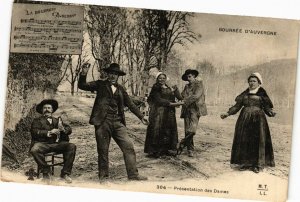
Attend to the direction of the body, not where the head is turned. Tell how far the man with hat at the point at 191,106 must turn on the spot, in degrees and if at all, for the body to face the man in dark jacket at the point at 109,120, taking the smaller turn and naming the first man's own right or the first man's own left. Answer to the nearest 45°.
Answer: approximately 45° to the first man's own right

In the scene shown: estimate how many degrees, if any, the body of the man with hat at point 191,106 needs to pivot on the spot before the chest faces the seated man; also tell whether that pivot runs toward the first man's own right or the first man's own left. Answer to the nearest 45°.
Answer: approximately 45° to the first man's own right

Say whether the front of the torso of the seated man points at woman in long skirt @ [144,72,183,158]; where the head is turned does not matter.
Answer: no

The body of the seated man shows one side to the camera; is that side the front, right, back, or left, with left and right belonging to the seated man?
front

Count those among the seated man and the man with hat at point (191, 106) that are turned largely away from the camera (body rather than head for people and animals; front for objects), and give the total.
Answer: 0

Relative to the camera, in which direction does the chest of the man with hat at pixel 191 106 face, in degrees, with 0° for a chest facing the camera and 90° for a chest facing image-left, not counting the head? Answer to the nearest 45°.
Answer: approximately 45°
